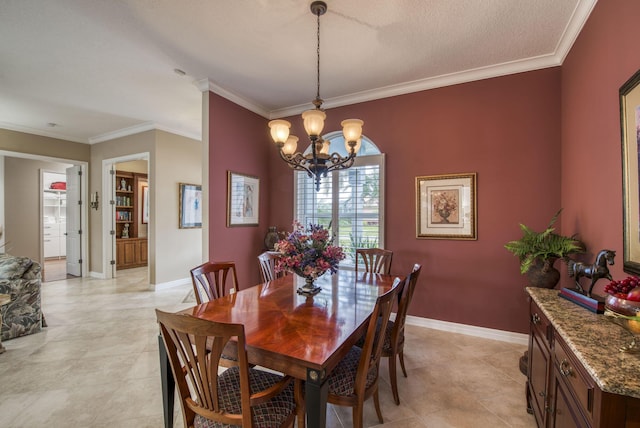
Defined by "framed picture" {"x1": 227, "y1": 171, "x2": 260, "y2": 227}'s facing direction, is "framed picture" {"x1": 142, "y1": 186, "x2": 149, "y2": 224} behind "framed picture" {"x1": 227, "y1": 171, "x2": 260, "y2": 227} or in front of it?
behind

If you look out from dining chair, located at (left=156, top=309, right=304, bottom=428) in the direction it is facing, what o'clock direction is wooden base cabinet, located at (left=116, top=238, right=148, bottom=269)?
The wooden base cabinet is roughly at 10 o'clock from the dining chair.

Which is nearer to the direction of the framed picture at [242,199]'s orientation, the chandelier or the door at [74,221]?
the chandelier

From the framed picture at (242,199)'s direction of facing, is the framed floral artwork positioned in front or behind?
in front

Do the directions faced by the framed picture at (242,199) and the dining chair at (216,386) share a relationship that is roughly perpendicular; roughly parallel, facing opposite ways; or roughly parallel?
roughly perpendicular

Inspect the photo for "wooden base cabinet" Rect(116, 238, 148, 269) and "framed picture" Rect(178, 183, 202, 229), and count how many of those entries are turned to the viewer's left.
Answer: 0

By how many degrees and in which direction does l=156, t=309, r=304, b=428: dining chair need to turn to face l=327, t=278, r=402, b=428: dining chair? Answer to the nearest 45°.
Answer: approximately 45° to its right

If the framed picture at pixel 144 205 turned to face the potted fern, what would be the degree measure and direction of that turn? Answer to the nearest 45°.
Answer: approximately 45° to its right

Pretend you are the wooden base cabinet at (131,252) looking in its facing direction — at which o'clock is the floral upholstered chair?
The floral upholstered chair is roughly at 2 o'clock from the wooden base cabinet.

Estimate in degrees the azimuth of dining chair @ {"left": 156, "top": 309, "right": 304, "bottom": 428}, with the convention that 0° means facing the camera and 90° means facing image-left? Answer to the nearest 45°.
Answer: approximately 225°

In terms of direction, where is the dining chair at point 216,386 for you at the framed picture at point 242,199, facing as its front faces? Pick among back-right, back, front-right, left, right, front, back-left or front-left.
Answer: front-right

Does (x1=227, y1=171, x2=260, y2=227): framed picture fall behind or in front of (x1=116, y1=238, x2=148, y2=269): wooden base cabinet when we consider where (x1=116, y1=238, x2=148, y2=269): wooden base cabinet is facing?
in front

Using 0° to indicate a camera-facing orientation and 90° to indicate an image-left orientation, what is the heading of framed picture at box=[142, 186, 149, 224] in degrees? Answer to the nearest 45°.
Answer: approximately 315°
